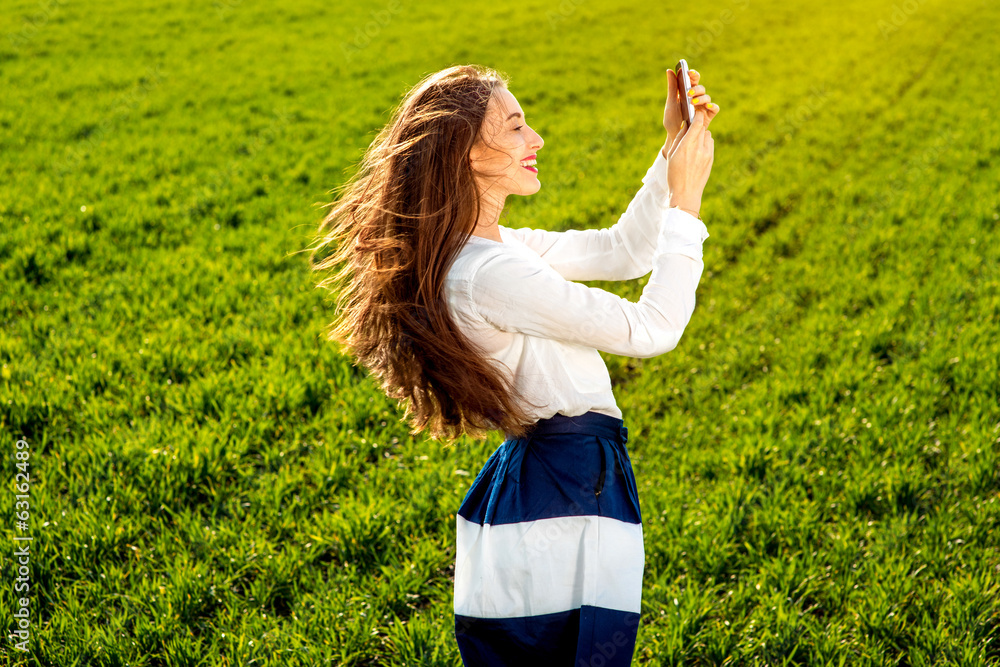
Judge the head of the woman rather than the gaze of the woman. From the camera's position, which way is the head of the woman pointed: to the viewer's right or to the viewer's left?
to the viewer's right

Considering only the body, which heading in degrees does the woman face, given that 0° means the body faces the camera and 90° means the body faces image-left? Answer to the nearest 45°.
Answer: approximately 270°
